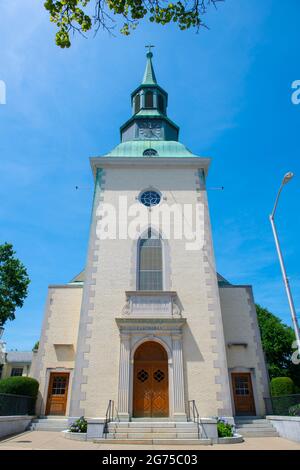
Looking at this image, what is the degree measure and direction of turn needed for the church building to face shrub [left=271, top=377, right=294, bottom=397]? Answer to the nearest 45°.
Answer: approximately 90° to its left

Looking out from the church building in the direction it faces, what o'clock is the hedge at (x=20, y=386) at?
The hedge is roughly at 3 o'clock from the church building.

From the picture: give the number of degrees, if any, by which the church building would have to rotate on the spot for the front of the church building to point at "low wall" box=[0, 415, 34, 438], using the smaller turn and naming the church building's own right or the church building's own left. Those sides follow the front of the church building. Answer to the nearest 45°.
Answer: approximately 90° to the church building's own right

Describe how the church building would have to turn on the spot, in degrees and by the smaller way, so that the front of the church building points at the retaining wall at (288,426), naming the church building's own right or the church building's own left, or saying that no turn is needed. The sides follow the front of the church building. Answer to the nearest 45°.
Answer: approximately 90° to the church building's own left

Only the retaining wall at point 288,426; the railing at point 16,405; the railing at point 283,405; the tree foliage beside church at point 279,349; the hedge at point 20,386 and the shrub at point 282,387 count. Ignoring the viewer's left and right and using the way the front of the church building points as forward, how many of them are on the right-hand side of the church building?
2

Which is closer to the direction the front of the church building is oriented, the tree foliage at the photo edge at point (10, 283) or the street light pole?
the street light pole

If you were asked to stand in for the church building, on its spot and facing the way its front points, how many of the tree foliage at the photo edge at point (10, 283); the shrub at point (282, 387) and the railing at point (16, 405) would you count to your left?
1

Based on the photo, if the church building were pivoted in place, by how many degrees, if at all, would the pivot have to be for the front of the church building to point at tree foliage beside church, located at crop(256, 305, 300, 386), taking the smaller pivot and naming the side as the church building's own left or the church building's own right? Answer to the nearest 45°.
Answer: approximately 135° to the church building's own left

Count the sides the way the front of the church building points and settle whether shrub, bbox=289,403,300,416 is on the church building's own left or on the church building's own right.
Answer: on the church building's own left

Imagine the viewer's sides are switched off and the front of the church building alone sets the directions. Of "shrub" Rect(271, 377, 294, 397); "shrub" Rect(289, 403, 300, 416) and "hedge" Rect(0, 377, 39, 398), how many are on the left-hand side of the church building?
2

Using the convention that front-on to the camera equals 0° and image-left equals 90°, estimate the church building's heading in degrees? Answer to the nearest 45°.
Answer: approximately 0°

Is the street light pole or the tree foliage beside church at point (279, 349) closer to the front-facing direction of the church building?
the street light pole

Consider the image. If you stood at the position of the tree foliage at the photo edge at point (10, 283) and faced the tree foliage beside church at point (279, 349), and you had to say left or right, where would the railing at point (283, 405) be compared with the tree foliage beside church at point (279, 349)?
right

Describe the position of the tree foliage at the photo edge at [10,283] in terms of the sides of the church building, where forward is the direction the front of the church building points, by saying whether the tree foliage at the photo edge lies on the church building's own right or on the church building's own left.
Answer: on the church building's own right

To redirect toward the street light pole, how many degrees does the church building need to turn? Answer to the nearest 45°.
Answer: approximately 45° to its left

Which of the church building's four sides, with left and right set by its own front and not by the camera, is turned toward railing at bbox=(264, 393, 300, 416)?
left
